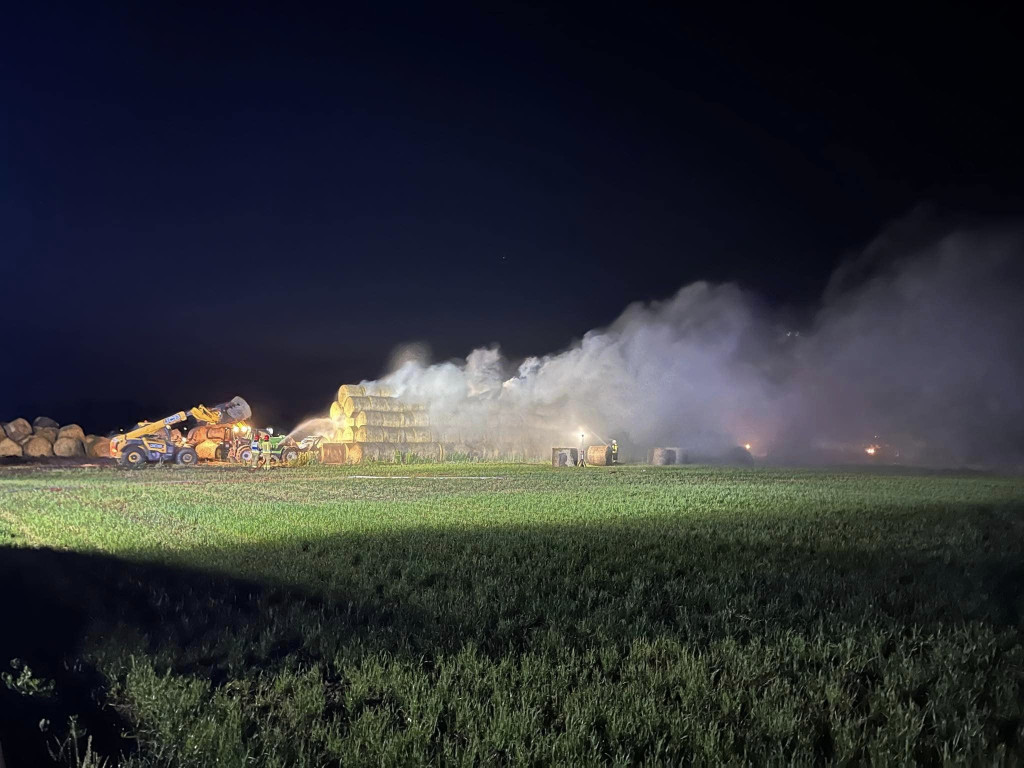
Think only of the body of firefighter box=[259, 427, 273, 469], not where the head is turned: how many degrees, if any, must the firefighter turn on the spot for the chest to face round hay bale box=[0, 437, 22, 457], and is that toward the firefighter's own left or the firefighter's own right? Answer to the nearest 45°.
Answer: approximately 180°

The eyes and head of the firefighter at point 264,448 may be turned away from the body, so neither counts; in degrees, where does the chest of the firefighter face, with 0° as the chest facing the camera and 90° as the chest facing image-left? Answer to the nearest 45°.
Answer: approximately 270°
